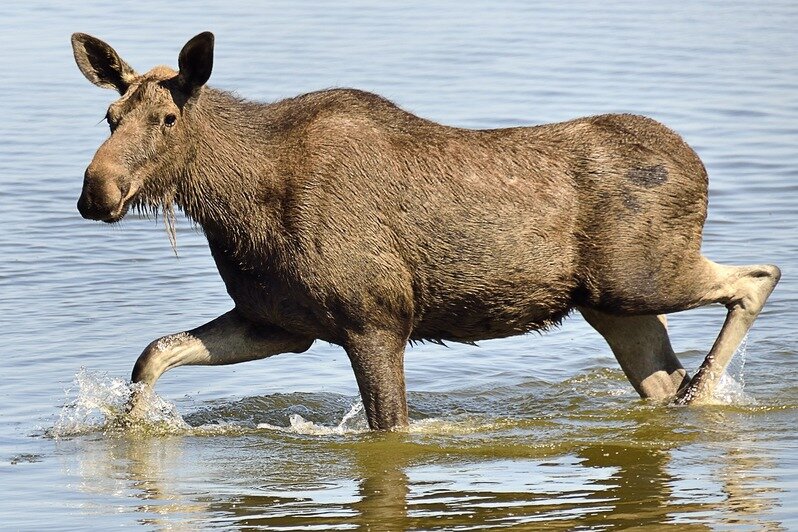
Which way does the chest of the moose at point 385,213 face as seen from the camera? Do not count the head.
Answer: to the viewer's left
